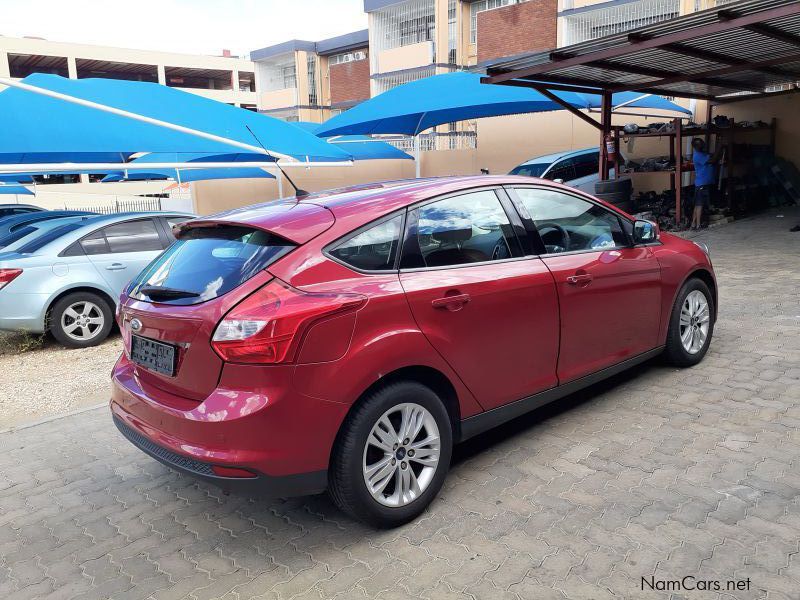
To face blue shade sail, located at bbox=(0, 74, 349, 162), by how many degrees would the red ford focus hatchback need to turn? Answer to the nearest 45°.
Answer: approximately 90° to its left

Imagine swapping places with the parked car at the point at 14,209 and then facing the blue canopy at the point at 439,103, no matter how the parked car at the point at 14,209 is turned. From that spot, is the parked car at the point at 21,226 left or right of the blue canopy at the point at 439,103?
right

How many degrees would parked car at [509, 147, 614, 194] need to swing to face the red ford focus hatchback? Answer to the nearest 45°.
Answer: approximately 45° to its left

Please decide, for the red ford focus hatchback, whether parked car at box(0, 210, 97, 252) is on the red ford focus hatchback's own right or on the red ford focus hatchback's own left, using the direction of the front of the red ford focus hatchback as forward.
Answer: on the red ford focus hatchback's own left

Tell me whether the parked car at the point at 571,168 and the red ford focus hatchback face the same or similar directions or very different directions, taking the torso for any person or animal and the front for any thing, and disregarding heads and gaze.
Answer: very different directions

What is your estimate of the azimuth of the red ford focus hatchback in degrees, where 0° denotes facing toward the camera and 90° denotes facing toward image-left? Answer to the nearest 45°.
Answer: approximately 225°

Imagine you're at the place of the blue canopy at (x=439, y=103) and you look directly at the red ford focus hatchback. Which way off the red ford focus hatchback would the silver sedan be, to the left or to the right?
right

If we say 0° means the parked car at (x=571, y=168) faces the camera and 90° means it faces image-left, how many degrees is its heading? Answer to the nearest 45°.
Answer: approximately 45°

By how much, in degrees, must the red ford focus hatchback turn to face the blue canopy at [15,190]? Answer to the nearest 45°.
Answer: approximately 90° to its left

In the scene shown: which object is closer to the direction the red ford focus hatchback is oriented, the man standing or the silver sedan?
the man standing

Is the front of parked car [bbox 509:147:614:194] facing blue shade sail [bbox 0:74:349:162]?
yes

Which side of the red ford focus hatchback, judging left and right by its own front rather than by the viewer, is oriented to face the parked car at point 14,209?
left
